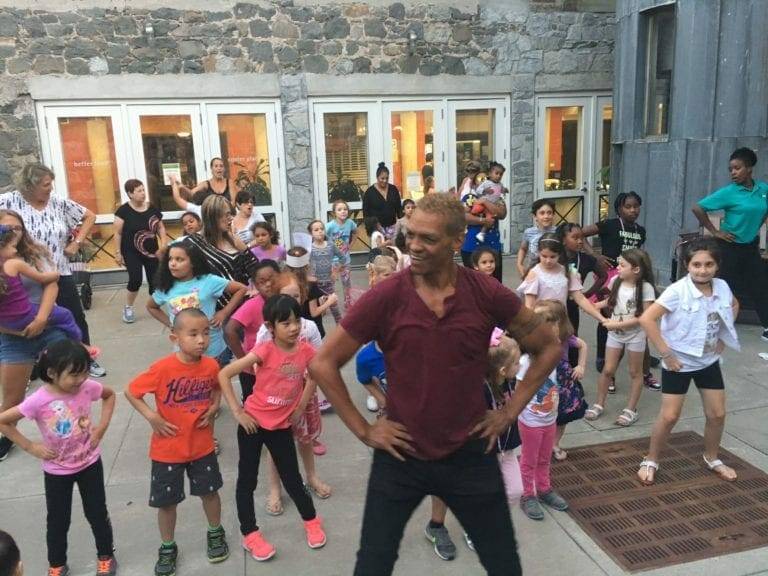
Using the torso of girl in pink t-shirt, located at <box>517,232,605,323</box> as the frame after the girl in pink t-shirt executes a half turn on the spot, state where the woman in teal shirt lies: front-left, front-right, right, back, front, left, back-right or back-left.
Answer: front-right

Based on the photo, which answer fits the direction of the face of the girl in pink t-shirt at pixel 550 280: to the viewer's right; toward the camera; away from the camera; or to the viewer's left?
toward the camera

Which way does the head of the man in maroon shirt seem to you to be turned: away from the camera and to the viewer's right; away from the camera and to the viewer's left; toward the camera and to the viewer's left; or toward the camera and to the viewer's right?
toward the camera and to the viewer's left

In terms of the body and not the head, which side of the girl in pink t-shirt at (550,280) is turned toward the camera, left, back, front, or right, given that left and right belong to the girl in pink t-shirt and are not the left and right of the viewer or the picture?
front

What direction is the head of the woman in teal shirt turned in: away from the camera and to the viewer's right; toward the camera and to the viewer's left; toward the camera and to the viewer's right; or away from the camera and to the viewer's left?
toward the camera and to the viewer's left

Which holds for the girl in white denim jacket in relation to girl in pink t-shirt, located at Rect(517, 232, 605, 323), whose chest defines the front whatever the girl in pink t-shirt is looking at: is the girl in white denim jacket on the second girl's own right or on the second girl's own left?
on the second girl's own left

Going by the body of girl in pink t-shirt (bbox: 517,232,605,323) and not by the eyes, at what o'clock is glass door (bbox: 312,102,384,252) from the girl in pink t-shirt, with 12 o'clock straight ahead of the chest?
The glass door is roughly at 5 o'clock from the girl in pink t-shirt.

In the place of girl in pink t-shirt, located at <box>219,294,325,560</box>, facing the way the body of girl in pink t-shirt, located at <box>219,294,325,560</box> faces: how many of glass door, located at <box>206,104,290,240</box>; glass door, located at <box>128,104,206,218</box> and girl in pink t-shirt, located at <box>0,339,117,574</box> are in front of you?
0

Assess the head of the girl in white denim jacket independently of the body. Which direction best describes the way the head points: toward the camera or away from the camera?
toward the camera

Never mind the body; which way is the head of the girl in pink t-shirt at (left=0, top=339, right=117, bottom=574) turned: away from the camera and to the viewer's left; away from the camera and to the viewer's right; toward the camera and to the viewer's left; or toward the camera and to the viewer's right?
toward the camera and to the viewer's right

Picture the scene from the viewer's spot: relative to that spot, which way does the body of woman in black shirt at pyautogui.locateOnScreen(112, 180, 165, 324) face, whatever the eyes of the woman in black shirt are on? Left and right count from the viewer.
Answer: facing the viewer and to the right of the viewer

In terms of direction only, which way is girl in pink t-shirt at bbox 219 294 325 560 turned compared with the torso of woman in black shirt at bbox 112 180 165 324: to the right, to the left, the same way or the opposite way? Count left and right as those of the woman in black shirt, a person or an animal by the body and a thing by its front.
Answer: the same way

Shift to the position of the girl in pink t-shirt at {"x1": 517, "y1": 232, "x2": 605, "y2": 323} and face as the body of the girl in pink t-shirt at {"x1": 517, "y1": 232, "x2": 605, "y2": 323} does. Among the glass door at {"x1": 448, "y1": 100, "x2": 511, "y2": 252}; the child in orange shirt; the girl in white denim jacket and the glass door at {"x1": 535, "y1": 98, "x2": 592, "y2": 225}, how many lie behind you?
2

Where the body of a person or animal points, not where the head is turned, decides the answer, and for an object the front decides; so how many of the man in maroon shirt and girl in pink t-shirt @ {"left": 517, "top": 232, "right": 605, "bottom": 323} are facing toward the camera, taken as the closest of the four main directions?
2

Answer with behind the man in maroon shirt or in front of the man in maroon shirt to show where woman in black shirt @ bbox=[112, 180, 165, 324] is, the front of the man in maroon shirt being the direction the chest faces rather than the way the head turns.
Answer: behind

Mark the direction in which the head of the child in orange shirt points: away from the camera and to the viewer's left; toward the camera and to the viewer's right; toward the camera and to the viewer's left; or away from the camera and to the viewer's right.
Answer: toward the camera and to the viewer's right

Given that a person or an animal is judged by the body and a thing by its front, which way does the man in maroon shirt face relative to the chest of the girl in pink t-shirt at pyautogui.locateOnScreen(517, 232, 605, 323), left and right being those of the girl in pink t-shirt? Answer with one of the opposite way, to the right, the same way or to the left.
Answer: the same way
